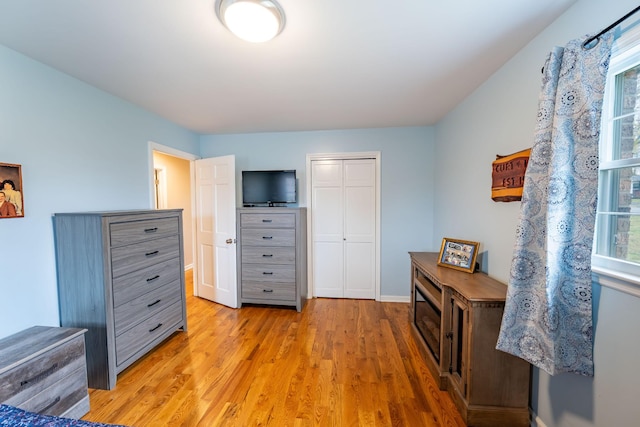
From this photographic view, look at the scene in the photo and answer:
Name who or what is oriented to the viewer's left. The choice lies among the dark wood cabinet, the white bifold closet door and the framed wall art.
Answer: the dark wood cabinet

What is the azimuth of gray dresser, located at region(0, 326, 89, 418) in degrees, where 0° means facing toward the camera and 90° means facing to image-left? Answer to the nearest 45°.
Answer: approximately 315°

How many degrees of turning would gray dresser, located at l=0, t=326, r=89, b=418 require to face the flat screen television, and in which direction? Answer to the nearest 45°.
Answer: approximately 45° to its left

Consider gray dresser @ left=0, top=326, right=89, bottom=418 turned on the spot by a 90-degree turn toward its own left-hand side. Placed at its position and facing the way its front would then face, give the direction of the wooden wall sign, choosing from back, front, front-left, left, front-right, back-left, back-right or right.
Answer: right

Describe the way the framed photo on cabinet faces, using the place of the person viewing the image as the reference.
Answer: facing the viewer and to the left of the viewer

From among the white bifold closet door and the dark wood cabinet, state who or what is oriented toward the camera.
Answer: the white bifold closet door

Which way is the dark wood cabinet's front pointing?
to the viewer's left

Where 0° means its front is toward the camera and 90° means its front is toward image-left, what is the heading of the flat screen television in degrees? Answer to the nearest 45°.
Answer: approximately 0°

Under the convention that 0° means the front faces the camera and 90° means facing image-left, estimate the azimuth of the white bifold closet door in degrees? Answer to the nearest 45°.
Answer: approximately 0°

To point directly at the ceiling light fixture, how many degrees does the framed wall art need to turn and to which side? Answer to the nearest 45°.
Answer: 0° — it already faces it

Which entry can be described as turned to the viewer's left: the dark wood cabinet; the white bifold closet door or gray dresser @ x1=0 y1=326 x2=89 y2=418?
the dark wood cabinet

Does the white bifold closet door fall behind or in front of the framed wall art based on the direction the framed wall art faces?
in front

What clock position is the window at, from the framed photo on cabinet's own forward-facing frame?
The window is roughly at 9 o'clock from the framed photo on cabinet.

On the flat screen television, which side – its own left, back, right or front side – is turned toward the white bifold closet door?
left

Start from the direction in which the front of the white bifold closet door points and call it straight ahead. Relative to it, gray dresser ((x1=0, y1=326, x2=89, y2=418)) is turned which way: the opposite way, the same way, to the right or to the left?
to the left

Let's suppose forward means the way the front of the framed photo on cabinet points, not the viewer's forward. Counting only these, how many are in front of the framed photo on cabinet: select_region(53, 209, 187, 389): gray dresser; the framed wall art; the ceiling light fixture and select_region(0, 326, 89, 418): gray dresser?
4
